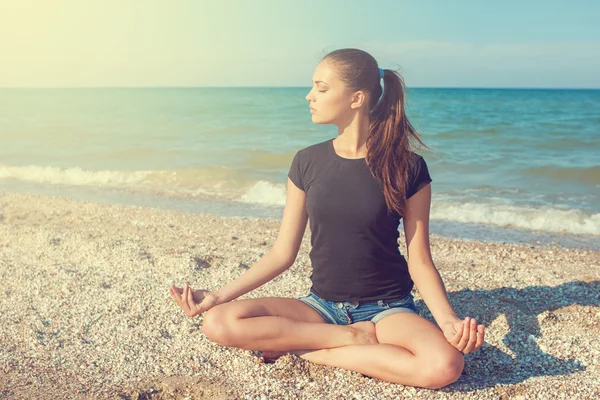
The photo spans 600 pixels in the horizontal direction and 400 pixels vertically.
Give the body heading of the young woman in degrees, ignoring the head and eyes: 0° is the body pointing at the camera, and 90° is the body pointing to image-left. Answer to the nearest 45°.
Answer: approximately 45°

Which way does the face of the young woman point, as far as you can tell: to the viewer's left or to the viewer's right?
to the viewer's left
